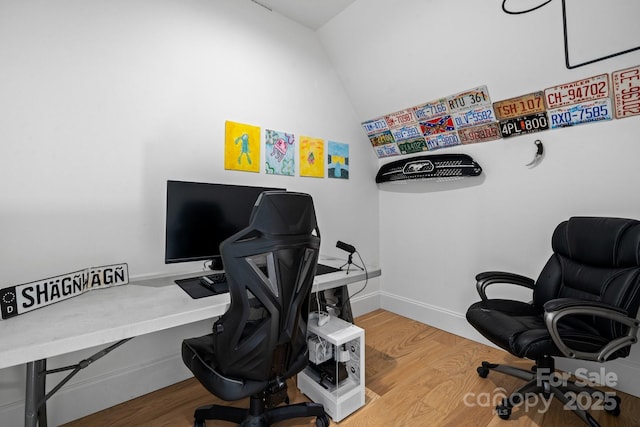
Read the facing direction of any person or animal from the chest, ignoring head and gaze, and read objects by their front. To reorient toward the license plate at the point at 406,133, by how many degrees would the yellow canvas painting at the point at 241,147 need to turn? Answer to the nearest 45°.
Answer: approximately 45° to its left

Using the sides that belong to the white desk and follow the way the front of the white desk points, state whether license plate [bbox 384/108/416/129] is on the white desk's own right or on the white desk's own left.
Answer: on the white desk's own left

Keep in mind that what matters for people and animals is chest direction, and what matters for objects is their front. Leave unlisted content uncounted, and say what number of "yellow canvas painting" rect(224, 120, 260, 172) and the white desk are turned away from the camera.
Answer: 0

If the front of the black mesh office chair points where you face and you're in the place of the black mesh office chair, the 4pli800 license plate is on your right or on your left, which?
on your right

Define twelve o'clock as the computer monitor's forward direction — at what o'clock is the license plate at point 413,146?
The license plate is roughly at 10 o'clock from the computer monitor.

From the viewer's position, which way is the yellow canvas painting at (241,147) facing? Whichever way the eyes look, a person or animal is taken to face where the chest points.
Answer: facing the viewer and to the right of the viewer

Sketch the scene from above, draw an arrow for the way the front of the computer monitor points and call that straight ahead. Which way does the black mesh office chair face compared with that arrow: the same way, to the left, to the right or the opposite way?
the opposite way

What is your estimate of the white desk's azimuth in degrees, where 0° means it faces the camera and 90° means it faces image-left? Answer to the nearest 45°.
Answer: approximately 315°
